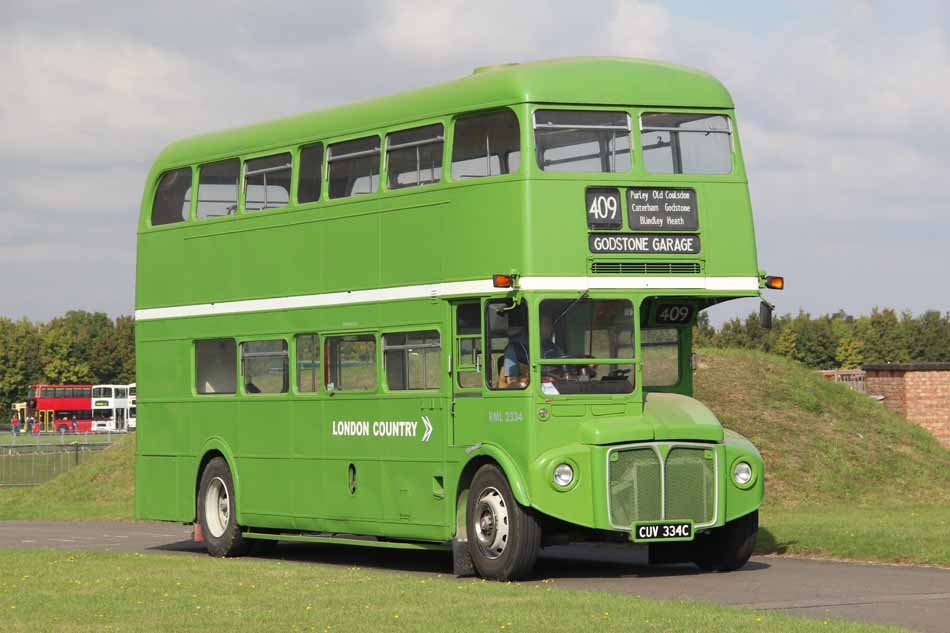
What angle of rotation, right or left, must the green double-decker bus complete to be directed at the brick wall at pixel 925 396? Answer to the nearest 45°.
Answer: approximately 90° to its left

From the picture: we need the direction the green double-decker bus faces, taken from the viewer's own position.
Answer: facing the viewer and to the right of the viewer
